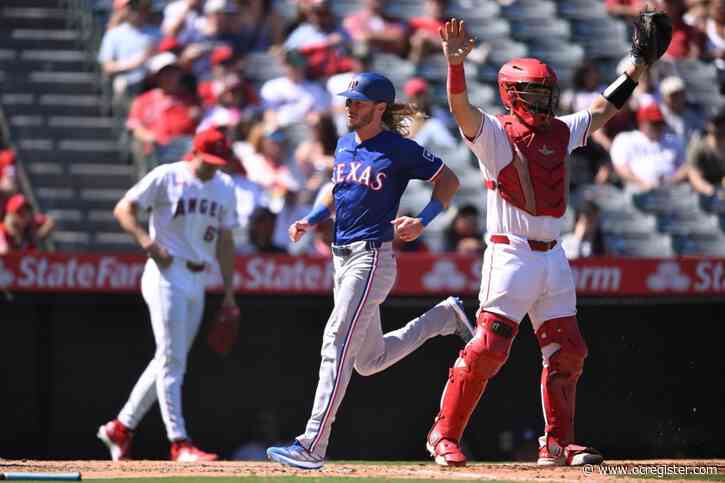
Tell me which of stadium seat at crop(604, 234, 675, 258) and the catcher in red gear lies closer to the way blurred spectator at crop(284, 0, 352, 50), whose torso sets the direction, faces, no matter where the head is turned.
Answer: the catcher in red gear

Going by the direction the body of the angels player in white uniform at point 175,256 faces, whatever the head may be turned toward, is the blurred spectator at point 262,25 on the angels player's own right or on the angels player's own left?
on the angels player's own left

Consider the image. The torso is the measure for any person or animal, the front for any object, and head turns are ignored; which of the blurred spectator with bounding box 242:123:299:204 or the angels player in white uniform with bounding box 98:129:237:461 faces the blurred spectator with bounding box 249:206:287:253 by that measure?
the blurred spectator with bounding box 242:123:299:204

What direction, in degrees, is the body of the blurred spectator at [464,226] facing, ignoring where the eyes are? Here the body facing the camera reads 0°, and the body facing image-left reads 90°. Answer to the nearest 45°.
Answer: approximately 0°

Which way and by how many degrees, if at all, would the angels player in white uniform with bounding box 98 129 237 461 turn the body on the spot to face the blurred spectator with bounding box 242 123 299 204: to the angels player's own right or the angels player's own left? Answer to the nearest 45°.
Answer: approximately 135° to the angels player's own left

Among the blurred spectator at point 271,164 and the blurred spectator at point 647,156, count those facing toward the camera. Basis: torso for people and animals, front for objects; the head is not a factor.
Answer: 2
